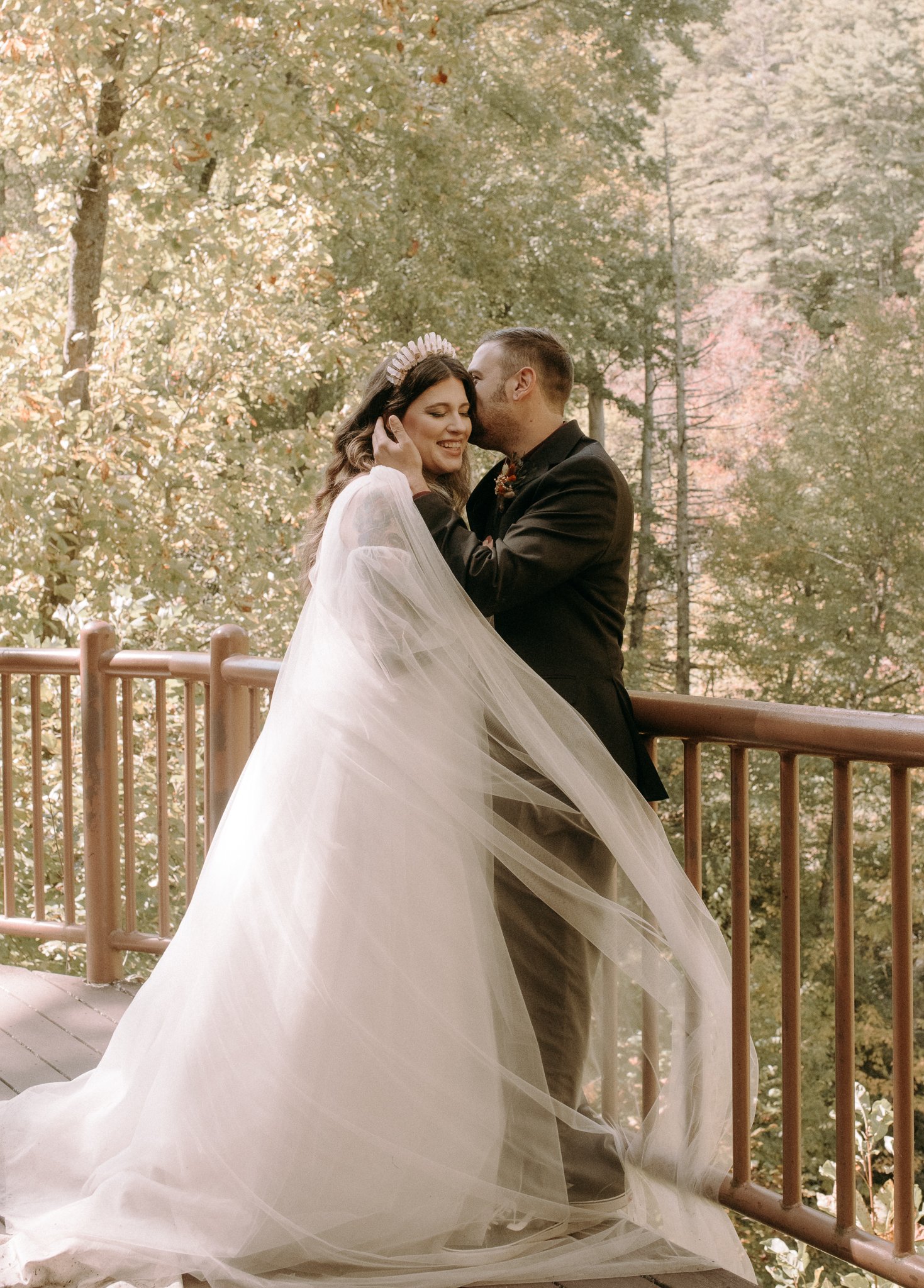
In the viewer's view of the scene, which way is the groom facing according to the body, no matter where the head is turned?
to the viewer's left

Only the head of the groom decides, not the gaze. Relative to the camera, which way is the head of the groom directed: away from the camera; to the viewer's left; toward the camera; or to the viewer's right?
to the viewer's left
